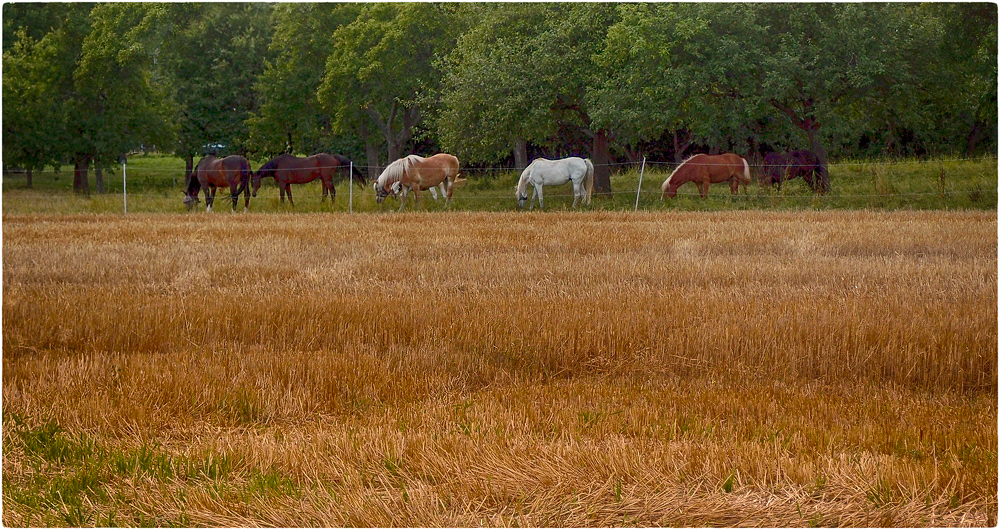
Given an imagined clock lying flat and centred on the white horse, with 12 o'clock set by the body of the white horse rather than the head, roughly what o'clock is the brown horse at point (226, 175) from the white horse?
The brown horse is roughly at 12 o'clock from the white horse.

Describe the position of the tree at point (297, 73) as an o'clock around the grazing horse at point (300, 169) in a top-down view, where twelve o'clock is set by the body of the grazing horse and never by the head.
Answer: The tree is roughly at 3 o'clock from the grazing horse.

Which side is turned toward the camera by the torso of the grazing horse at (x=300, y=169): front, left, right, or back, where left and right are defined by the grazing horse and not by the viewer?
left

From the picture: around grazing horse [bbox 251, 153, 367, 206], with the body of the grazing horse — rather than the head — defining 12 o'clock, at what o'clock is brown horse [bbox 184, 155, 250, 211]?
The brown horse is roughly at 12 o'clock from the grazing horse.

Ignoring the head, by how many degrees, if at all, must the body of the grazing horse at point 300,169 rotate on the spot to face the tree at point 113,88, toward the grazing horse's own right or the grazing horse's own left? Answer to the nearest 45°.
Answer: approximately 45° to the grazing horse's own right

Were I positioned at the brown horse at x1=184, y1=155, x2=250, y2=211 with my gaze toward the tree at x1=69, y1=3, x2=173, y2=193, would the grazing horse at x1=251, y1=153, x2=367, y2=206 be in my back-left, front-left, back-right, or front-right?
back-right

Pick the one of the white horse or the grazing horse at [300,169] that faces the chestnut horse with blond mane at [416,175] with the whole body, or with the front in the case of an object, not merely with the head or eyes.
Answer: the white horse

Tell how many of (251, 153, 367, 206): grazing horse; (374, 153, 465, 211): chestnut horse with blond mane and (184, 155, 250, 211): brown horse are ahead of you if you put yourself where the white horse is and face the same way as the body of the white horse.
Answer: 3

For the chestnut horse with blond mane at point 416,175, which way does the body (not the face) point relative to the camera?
to the viewer's left

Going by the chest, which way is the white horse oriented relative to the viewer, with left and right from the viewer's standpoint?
facing to the left of the viewer

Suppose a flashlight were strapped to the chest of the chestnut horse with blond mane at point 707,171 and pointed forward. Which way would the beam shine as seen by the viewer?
to the viewer's left

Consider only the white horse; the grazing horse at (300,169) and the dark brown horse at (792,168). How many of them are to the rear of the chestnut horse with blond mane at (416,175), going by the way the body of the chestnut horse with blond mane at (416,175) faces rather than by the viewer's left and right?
2

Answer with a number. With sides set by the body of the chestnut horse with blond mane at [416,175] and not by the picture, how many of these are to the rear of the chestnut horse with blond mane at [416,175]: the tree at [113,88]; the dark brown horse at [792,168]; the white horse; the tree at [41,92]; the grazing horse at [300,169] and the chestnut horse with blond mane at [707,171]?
3
